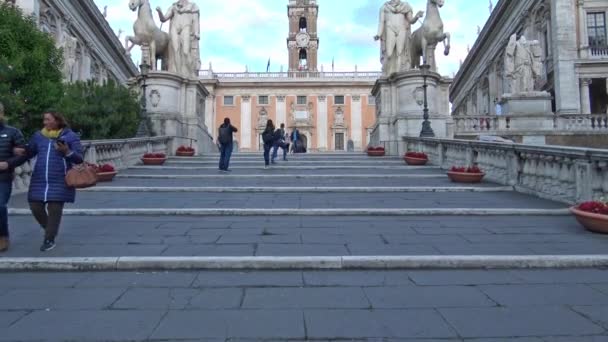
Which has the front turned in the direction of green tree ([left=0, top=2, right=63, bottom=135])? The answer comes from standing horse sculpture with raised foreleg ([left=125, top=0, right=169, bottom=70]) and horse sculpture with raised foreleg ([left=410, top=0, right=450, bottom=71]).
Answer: standing horse sculpture with raised foreleg ([left=125, top=0, right=169, bottom=70])

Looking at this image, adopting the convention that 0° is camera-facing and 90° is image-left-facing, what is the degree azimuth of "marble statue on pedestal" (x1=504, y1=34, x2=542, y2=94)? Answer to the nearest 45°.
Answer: approximately 0°

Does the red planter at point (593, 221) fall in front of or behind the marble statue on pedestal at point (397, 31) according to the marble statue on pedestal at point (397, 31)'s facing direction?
in front

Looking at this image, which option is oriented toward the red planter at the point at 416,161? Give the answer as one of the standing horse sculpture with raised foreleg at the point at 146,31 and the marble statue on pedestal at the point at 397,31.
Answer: the marble statue on pedestal

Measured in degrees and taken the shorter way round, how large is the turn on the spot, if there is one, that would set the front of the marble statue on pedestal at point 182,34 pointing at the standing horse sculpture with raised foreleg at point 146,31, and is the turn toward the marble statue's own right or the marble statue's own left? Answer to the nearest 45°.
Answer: approximately 45° to the marble statue's own right

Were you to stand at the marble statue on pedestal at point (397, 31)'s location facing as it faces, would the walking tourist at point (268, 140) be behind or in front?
in front

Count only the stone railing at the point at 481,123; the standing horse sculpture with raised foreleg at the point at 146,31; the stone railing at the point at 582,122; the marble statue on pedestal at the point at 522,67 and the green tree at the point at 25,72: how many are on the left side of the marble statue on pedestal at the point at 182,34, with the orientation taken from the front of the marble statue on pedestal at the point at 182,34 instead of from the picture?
3

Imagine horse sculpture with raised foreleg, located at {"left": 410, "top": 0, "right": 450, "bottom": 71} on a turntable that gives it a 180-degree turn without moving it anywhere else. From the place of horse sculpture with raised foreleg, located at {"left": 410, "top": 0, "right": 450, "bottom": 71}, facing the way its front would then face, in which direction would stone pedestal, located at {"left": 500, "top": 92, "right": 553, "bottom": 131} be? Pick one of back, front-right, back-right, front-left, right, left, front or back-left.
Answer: right

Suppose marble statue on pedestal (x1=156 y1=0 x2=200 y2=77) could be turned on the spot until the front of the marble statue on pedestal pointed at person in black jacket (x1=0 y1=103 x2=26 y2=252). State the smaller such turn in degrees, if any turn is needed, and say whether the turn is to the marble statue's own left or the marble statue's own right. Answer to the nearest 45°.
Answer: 0° — it already faces them

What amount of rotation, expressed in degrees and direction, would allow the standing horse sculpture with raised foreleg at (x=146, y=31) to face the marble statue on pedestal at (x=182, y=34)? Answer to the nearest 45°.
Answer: approximately 180°
